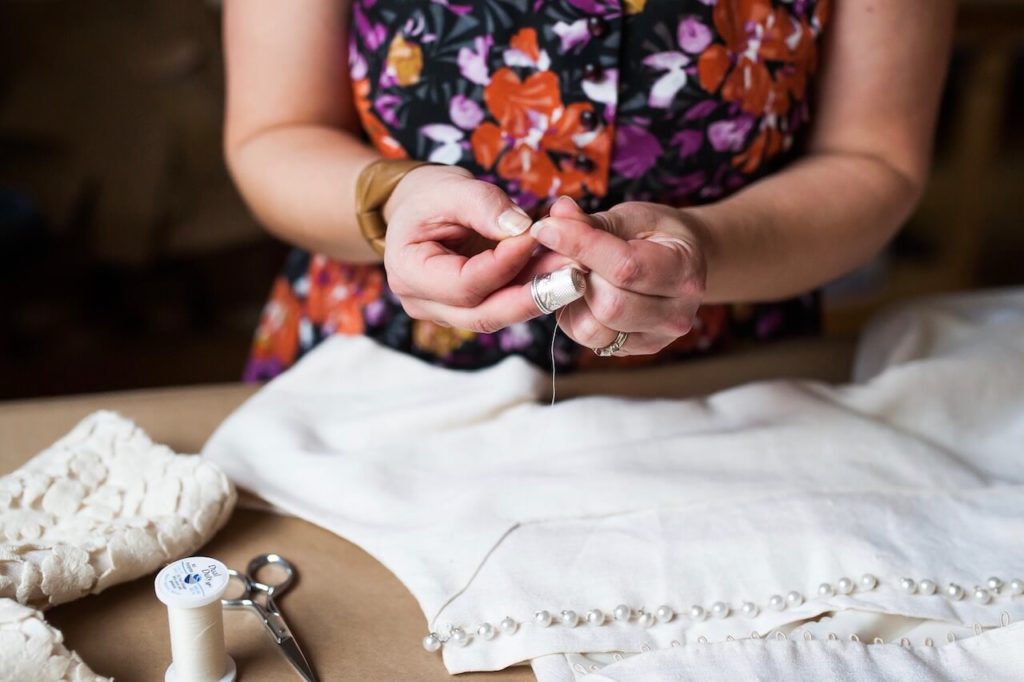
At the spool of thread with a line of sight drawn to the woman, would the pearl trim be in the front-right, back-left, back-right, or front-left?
front-right

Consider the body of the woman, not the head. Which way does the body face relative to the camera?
toward the camera

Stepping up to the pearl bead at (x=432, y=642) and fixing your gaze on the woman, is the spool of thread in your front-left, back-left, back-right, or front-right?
back-left

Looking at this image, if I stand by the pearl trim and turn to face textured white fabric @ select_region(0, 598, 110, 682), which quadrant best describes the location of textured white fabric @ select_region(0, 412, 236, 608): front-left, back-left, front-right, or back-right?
front-right
